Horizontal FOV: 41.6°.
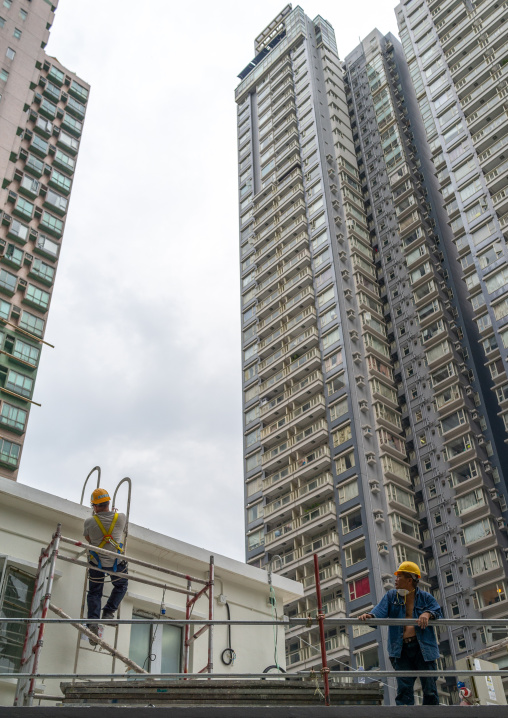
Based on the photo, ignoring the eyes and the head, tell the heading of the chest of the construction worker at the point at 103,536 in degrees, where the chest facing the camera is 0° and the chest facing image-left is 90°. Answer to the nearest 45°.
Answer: approximately 180°

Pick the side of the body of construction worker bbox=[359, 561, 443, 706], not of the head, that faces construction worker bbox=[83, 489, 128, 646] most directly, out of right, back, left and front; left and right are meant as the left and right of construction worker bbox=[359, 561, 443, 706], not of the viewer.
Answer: right

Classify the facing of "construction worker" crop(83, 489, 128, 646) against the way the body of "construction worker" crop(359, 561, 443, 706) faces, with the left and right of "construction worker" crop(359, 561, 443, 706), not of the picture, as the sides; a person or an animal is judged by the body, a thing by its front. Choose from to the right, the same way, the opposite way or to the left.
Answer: the opposite way

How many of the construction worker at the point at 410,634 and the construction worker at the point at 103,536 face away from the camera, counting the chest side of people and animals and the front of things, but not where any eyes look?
1

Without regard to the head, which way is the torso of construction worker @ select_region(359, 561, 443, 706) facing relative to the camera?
toward the camera

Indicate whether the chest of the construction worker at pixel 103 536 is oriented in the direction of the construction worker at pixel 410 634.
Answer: no

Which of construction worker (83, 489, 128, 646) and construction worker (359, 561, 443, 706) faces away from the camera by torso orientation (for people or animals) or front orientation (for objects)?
construction worker (83, 489, 128, 646)

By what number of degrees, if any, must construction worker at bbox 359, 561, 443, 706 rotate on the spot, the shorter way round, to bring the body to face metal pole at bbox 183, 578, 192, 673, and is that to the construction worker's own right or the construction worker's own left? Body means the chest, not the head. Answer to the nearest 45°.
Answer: approximately 135° to the construction worker's own right

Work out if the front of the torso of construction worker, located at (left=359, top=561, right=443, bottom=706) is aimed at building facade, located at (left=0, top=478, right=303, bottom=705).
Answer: no

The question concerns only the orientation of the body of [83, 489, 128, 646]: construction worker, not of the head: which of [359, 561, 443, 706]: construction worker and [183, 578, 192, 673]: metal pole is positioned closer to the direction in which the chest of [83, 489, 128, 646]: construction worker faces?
the metal pole
